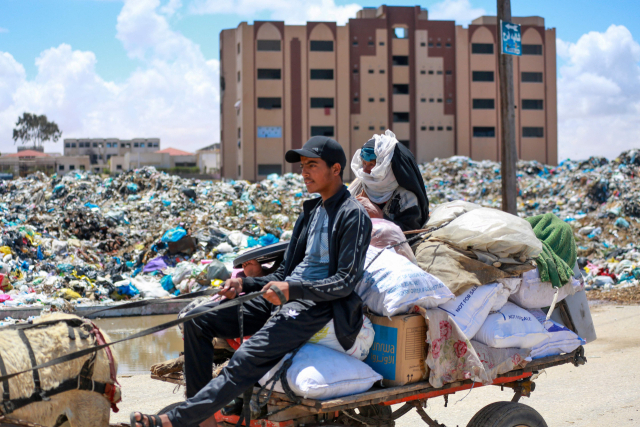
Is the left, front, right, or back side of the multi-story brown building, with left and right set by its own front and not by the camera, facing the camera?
front

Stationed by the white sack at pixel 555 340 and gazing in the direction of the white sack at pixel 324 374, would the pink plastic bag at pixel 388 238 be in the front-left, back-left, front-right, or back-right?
front-right

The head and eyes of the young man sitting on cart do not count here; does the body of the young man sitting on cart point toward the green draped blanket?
no

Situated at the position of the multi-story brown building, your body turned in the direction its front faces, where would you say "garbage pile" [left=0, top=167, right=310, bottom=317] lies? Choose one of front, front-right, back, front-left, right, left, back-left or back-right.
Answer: front

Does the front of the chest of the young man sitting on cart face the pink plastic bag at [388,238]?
no

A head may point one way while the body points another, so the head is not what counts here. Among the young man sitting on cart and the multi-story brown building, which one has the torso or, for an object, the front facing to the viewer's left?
the young man sitting on cart

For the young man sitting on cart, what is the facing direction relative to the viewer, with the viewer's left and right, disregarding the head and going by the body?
facing to the left of the viewer

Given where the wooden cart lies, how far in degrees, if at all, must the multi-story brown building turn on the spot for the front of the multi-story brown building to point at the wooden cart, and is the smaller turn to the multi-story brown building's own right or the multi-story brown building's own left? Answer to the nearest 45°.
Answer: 0° — it already faces it

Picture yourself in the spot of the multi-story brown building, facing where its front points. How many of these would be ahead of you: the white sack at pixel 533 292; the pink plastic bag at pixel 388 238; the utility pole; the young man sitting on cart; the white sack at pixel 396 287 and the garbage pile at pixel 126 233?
6

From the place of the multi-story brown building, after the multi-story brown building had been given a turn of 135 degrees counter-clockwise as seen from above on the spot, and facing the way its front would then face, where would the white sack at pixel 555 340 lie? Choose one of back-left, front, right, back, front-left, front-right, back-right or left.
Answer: back-right

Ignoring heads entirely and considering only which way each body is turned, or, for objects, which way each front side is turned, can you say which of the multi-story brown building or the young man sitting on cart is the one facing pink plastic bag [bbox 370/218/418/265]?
the multi-story brown building

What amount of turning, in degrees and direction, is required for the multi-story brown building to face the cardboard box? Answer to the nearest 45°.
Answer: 0° — it already faces it

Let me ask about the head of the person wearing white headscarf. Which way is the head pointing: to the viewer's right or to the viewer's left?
to the viewer's left

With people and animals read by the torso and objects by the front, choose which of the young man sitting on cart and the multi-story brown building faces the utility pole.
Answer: the multi-story brown building
